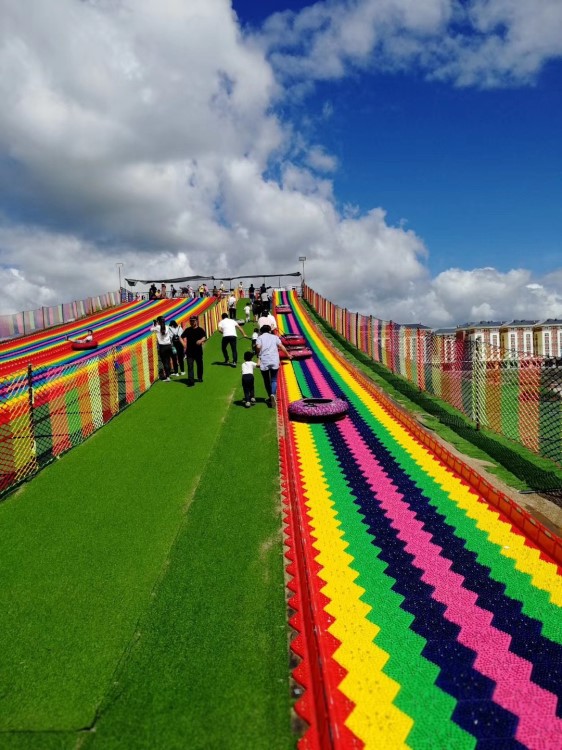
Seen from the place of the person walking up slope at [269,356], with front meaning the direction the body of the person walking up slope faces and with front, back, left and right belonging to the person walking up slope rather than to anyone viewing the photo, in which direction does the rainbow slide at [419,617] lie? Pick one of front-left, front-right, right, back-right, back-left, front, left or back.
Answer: back

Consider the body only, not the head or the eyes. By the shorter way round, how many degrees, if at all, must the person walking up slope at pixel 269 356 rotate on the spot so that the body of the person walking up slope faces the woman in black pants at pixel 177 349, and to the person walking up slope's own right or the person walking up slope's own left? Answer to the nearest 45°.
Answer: approximately 45° to the person walking up slope's own left

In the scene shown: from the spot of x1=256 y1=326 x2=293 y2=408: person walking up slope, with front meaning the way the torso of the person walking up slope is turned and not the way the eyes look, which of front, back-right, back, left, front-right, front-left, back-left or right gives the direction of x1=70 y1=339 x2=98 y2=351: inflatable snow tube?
front-left

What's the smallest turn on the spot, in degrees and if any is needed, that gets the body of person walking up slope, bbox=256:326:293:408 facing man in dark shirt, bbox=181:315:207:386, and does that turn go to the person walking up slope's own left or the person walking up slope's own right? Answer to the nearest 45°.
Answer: approximately 45° to the person walking up slope's own left

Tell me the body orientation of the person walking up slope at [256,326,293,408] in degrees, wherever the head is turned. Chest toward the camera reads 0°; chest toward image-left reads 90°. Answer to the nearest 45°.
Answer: approximately 180°

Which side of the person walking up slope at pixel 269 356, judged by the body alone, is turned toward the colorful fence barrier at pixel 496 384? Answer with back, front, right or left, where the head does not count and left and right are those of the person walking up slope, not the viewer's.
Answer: right

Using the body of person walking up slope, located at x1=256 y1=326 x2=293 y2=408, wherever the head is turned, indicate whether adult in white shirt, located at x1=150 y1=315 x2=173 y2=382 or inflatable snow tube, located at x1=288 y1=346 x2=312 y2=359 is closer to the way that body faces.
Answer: the inflatable snow tube

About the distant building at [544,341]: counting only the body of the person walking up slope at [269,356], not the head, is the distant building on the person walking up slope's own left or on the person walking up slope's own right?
on the person walking up slope's own right

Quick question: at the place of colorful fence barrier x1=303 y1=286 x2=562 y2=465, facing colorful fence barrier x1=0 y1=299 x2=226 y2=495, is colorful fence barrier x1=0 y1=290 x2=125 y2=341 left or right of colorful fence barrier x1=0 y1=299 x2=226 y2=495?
right

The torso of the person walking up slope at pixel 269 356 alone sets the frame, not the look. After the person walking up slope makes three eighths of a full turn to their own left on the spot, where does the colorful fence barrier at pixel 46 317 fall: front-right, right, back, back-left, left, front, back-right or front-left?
right

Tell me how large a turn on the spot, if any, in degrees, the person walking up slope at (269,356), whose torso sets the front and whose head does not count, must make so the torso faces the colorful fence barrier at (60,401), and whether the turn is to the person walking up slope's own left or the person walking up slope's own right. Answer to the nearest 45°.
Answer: approximately 135° to the person walking up slope's own left
